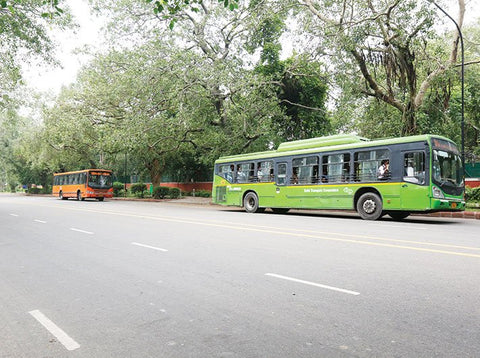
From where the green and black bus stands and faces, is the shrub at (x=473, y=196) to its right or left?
on its left

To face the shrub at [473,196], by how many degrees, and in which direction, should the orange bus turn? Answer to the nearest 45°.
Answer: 0° — it already faces it

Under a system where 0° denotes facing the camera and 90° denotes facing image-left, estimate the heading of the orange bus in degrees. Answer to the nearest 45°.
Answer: approximately 315°

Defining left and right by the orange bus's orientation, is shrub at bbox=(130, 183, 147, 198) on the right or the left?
on its left

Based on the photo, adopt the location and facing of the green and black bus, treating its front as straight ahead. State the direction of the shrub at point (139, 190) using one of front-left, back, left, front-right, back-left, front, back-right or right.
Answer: back

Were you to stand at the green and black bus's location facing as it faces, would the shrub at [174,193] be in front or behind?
behind
